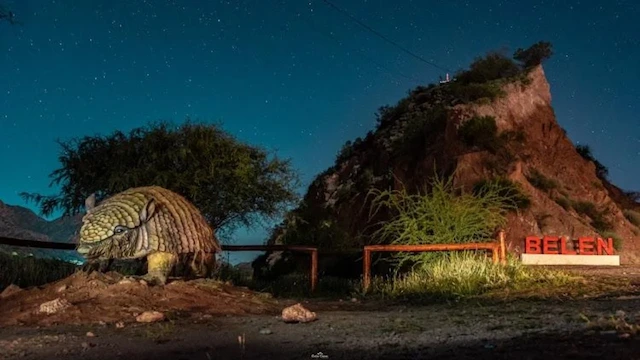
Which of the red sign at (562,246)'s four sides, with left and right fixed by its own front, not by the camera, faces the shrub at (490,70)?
back

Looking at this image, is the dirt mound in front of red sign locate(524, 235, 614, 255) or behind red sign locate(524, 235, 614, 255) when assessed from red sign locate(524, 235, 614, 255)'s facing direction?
in front

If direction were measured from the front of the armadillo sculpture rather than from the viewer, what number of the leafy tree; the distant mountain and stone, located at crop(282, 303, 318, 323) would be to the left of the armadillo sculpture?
1

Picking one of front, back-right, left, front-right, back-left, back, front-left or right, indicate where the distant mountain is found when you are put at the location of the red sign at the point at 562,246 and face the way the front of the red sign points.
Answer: right

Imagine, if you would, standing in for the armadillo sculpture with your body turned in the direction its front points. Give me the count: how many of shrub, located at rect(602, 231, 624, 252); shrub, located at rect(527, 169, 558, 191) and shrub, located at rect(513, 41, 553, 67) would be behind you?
3

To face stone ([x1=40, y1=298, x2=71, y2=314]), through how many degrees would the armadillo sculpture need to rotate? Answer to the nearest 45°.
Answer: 0° — it already faces it

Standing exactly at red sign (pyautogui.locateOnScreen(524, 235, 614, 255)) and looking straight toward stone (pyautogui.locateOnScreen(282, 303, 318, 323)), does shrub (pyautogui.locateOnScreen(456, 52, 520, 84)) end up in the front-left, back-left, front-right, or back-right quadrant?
back-right

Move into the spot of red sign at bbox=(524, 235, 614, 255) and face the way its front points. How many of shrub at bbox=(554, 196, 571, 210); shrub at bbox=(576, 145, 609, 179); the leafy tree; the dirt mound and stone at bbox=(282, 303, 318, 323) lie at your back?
2

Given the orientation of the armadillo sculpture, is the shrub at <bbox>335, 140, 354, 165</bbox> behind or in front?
behind

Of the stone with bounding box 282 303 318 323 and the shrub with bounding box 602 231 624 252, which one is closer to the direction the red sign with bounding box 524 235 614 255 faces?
the stone

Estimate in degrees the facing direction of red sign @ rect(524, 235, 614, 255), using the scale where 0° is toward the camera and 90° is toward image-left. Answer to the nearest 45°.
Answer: approximately 0°

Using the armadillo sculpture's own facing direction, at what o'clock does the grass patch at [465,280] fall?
The grass patch is roughly at 7 o'clock from the armadillo sculpture.

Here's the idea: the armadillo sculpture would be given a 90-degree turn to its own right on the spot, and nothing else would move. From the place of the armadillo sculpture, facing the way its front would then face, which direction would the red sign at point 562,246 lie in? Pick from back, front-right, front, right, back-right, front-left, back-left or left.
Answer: right

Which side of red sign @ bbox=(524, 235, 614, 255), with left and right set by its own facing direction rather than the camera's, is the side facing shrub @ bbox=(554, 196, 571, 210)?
back

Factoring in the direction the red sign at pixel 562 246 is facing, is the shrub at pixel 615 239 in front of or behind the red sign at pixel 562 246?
behind

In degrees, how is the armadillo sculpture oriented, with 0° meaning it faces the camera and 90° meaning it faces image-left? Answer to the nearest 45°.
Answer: approximately 45°
